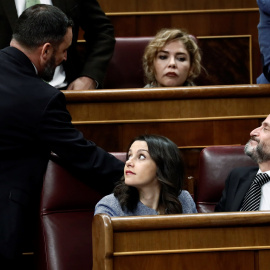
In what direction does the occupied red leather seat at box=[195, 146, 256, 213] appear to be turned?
toward the camera

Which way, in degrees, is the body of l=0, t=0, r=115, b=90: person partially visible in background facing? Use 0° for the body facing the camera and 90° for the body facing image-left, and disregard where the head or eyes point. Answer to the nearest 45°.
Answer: approximately 0°

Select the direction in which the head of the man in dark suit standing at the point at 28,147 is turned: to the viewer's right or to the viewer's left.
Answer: to the viewer's right

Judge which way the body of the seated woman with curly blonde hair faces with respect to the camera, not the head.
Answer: toward the camera
